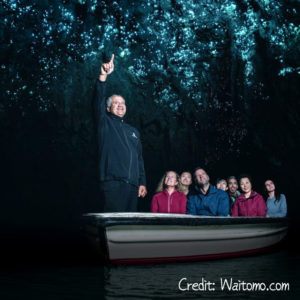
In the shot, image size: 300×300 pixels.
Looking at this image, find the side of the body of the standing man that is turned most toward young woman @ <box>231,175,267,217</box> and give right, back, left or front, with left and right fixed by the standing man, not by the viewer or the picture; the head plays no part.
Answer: left

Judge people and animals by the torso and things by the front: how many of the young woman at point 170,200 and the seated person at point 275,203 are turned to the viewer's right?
0

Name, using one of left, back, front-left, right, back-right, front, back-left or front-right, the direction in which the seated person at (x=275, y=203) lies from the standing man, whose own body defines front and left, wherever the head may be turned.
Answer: left

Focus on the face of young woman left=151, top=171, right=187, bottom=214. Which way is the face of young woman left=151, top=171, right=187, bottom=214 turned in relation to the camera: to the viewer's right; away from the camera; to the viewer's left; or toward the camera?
toward the camera

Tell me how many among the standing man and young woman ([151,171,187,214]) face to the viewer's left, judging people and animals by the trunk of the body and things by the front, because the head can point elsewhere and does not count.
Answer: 0

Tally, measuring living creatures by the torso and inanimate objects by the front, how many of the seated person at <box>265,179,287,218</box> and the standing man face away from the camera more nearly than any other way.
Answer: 0

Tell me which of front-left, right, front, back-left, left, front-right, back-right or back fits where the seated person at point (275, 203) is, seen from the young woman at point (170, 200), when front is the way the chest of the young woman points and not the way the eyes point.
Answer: back-left

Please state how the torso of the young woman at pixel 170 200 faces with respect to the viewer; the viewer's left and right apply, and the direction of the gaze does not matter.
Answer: facing the viewer

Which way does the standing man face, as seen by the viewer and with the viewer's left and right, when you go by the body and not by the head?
facing the viewer and to the right of the viewer

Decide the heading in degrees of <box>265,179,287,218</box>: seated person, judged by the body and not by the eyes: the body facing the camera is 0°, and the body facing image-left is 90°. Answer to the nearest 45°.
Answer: approximately 45°
